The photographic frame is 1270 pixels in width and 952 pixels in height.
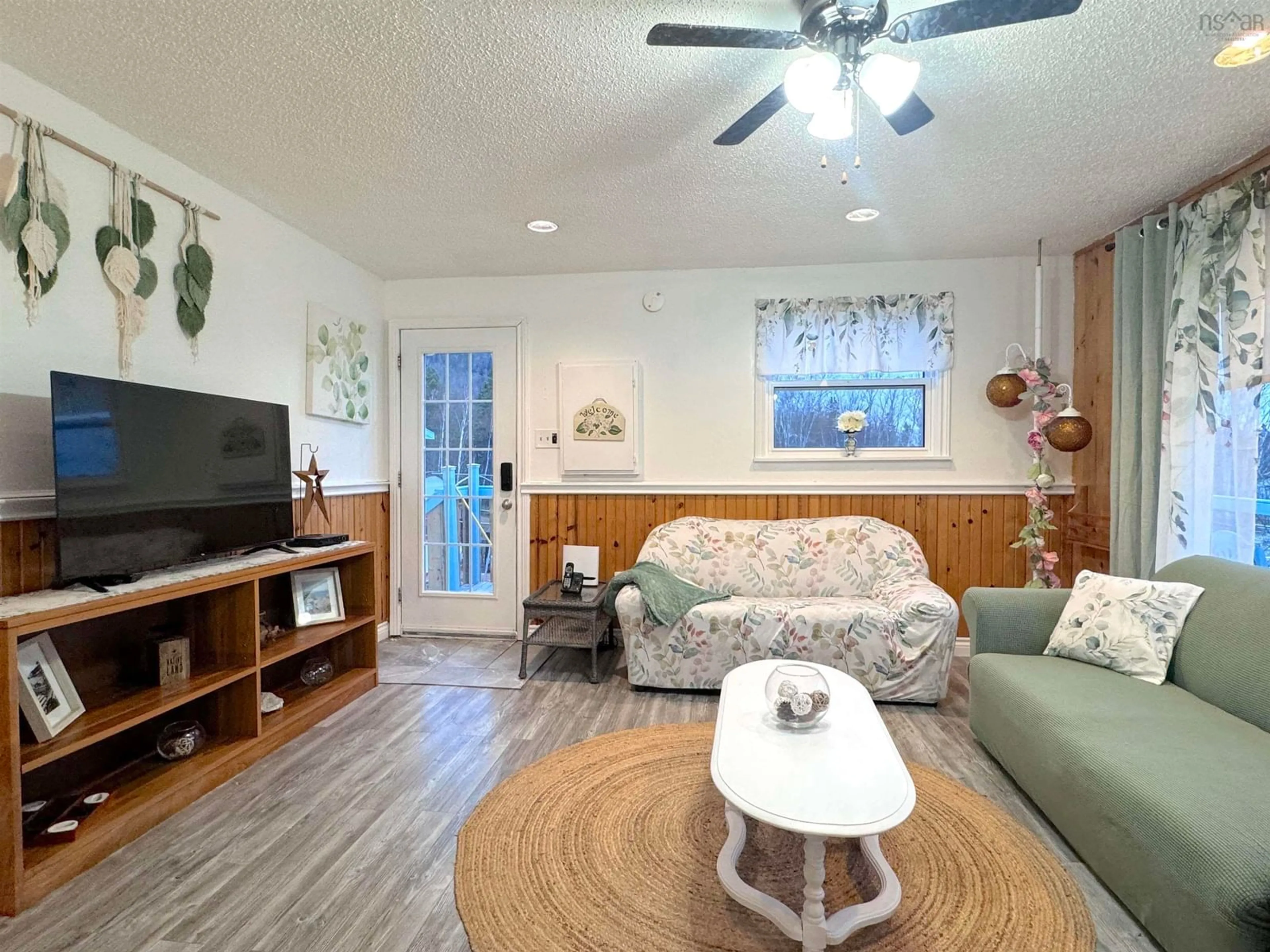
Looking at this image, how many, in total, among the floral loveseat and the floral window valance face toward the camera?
2

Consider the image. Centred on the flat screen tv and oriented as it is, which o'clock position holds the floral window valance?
The floral window valance is roughly at 11 o'clock from the flat screen tv.

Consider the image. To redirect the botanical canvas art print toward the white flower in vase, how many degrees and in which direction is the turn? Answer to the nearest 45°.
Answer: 0° — it already faces it

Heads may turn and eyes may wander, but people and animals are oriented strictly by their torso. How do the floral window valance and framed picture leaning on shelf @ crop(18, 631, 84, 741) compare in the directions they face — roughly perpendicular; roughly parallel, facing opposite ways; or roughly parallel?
roughly perpendicular

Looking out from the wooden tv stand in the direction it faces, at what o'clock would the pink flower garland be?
The pink flower garland is roughly at 11 o'clock from the wooden tv stand.

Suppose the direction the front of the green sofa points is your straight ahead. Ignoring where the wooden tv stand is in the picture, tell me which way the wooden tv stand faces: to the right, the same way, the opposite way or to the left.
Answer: the opposite way

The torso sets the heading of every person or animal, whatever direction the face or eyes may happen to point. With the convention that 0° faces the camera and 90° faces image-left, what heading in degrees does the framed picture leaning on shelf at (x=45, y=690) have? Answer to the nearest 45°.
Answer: approximately 315°

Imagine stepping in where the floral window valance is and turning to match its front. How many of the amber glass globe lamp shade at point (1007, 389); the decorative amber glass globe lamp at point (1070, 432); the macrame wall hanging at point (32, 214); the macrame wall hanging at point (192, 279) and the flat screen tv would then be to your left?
2

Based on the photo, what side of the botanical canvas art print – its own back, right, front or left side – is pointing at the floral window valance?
front

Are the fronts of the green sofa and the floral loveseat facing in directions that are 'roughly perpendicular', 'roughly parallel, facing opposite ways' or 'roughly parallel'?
roughly perpendicular

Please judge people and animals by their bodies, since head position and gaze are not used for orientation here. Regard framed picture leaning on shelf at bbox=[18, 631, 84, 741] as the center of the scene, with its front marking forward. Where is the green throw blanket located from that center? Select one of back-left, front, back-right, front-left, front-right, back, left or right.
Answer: front-left

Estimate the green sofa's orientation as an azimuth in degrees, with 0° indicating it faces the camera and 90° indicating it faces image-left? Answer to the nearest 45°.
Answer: approximately 45°

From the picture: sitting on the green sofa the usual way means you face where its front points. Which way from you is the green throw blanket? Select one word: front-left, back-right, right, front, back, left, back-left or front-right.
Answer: front-right

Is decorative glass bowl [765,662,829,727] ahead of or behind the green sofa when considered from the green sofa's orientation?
ahead

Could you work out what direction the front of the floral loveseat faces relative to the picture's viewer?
facing the viewer

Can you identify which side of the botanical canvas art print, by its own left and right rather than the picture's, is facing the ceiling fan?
front

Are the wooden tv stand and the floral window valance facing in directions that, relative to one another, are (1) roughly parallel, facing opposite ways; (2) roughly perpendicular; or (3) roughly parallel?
roughly perpendicular

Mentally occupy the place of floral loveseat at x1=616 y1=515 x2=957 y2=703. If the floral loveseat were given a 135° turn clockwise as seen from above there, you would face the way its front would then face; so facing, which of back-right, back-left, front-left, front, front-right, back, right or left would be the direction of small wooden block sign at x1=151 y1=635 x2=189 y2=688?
left

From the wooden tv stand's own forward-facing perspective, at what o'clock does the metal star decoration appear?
The metal star decoration is roughly at 9 o'clock from the wooden tv stand.

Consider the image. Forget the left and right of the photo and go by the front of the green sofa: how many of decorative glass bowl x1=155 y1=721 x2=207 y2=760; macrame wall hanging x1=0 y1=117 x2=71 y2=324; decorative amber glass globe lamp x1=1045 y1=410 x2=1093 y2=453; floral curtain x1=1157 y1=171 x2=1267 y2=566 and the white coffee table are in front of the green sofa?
3
